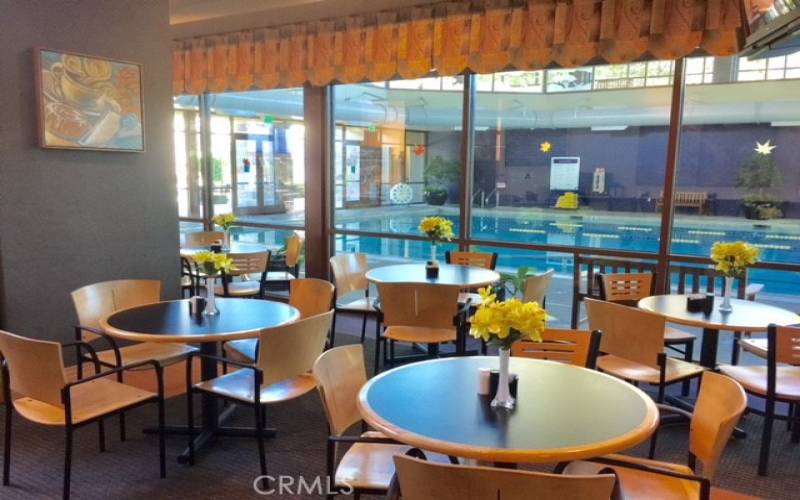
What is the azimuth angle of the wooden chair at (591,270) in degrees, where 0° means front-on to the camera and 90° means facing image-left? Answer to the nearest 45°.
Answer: approximately 0°

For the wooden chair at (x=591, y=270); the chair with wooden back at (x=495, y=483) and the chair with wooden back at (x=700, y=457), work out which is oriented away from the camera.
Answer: the chair with wooden back at (x=495, y=483)

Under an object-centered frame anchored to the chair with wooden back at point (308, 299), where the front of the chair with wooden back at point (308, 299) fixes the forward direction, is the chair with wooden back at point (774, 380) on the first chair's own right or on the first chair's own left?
on the first chair's own left

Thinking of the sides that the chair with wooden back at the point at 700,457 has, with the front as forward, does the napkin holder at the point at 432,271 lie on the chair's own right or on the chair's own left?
on the chair's own right

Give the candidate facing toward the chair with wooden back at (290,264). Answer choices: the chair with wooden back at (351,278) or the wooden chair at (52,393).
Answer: the wooden chair

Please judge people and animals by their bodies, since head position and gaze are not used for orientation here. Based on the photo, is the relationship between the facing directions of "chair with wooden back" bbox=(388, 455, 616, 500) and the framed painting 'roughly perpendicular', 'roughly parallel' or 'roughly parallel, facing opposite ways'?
roughly perpendicular

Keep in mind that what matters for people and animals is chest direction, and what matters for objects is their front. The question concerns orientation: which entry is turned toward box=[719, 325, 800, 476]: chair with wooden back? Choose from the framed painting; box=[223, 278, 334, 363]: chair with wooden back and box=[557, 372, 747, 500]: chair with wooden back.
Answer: the framed painting

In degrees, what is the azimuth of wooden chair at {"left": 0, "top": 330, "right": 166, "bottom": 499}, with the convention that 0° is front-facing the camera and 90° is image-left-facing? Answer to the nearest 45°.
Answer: approximately 225°

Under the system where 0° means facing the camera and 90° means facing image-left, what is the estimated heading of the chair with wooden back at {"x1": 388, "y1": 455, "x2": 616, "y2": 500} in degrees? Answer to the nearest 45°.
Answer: approximately 180°

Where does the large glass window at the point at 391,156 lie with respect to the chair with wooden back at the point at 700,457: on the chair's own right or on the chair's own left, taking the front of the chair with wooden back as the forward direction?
on the chair's own right

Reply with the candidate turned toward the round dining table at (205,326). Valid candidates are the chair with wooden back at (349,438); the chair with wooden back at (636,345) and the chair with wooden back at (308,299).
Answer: the chair with wooden back at (308,299)

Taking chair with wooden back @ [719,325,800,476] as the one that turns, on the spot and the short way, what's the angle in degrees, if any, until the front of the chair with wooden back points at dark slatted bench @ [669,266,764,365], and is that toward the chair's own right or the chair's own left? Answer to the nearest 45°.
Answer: approximately 45° to the chair's own right

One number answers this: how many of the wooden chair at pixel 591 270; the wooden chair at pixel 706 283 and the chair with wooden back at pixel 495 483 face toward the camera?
2

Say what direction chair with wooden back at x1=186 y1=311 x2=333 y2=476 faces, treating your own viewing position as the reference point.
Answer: facing away from the viewer and to the left of the viewer

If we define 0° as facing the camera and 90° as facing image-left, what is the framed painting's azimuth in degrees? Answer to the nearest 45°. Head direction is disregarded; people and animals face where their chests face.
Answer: approximately 315°
